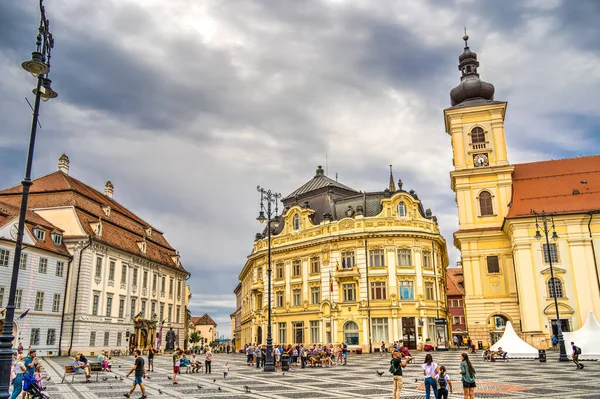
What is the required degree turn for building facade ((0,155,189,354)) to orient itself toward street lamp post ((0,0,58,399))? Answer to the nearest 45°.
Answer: approximately 45° to its right

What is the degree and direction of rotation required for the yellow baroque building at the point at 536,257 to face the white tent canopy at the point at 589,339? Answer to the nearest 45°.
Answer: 0° — it already faces it

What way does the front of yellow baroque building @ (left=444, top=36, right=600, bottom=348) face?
toward the camera

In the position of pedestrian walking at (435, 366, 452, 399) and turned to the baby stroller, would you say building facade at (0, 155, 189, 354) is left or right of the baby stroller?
right

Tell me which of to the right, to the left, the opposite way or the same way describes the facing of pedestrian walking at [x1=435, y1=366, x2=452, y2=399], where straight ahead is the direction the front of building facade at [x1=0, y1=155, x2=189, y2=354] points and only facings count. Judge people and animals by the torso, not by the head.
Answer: to the left

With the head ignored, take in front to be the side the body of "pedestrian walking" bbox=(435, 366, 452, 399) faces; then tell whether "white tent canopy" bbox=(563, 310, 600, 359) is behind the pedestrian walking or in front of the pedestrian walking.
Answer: in front

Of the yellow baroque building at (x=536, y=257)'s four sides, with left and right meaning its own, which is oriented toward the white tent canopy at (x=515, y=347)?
front

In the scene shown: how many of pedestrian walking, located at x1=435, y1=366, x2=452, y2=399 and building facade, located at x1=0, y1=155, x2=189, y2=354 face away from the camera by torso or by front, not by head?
1

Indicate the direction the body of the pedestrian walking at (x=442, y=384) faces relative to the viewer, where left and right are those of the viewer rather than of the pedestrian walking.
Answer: facing away from the viewer

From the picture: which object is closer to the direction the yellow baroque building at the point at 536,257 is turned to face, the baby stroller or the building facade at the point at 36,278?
the baby stroller

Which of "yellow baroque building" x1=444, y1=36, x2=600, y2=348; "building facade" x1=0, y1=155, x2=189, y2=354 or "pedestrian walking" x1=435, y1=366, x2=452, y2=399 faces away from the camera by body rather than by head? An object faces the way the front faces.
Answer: the pedestrian walking

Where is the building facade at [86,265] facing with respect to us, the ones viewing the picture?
facing the viewer and to the right of the viewer

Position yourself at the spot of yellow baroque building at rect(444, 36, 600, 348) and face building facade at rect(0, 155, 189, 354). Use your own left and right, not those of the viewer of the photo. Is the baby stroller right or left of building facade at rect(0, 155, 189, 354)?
left

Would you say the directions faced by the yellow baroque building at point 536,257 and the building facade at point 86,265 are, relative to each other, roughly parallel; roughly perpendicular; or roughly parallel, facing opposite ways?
roughly perpendicular

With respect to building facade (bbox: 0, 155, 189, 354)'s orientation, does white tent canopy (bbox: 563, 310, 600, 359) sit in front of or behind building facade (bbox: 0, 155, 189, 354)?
in front

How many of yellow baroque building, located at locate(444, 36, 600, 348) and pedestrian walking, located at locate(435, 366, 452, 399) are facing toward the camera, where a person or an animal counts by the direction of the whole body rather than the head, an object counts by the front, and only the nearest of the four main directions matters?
1

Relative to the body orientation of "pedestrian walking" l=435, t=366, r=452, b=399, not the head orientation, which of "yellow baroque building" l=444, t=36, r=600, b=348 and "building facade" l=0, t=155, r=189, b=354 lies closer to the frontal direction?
the yellow baroque building

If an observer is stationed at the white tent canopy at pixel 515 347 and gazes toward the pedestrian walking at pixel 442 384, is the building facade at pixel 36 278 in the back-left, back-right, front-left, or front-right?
front-right

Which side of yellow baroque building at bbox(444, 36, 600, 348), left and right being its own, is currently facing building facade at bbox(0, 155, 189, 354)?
right
